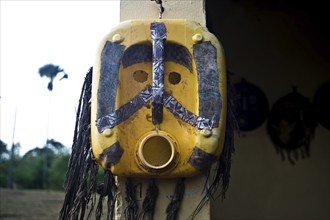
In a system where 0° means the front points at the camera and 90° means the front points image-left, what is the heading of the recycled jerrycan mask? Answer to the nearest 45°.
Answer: approximately 0°
